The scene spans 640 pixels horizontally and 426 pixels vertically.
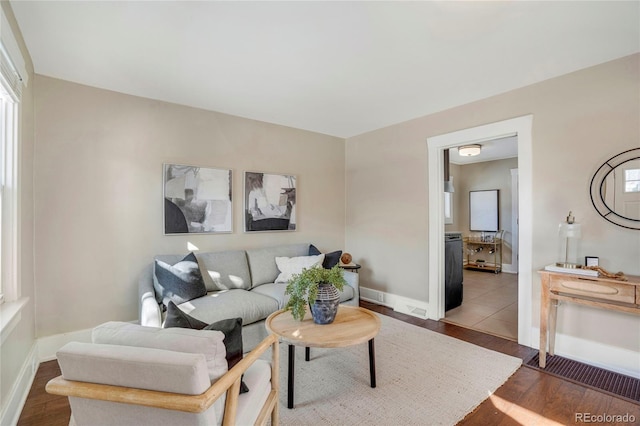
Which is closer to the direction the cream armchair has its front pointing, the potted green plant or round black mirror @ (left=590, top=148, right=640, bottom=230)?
the potted green plant

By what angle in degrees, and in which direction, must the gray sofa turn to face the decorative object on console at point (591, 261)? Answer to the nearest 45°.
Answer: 0° — it already faces it

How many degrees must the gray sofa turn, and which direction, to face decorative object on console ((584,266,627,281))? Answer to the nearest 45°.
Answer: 0° — it already faces it

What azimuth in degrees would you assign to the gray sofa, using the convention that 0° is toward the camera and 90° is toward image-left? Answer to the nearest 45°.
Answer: approximately 315°

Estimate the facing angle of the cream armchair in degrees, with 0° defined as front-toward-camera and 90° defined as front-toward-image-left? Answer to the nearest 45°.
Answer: approximately 225°
